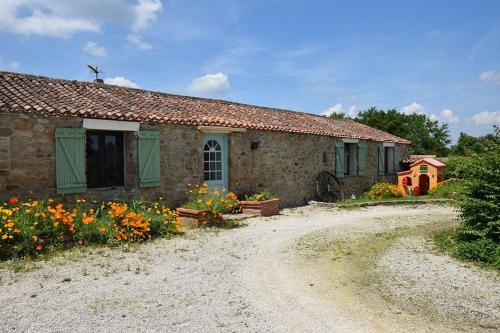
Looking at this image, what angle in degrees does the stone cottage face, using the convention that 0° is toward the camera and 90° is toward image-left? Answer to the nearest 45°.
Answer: approximately 315°

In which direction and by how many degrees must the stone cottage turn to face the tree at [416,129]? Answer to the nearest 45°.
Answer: approximately 90° to its left

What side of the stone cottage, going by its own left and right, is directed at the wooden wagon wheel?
left

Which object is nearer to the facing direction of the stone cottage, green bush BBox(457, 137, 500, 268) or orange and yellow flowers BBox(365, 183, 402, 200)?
the green bush

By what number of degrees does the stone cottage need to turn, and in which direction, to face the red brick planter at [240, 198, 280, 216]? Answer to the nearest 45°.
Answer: approximately 45° to its left

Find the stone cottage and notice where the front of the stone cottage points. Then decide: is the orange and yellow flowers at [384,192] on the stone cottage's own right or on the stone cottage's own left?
on the stone cottage's own left
